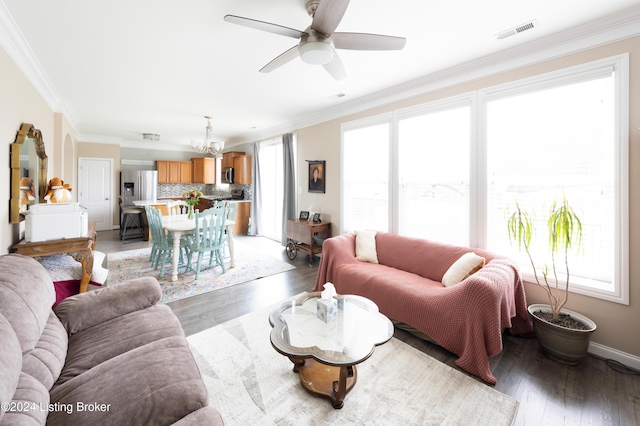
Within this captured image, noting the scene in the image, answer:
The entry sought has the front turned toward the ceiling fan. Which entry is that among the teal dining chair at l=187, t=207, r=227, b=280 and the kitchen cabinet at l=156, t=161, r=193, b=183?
the kitchen cabinet

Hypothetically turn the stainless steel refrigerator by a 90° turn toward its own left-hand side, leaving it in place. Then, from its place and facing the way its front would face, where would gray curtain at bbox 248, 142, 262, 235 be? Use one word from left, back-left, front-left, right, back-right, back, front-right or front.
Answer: front-right

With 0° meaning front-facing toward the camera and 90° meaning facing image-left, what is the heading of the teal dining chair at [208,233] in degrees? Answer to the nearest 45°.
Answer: approximately 135°
